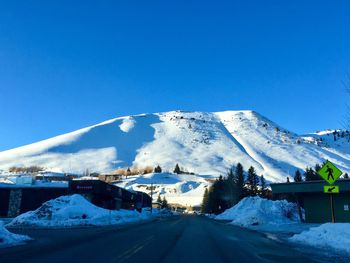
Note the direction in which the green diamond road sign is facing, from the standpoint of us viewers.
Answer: facing the viewer

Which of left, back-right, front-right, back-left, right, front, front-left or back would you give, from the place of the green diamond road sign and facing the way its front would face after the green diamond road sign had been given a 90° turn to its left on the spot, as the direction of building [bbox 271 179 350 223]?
left
